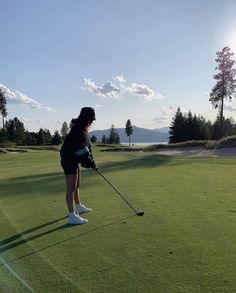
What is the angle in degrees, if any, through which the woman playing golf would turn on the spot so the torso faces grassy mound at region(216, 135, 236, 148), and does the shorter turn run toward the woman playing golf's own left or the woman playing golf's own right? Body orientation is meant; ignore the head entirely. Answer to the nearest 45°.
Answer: approximately 45° to the woman playing golf's own left

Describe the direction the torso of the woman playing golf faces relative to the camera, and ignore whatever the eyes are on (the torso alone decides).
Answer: to the viewer's right
